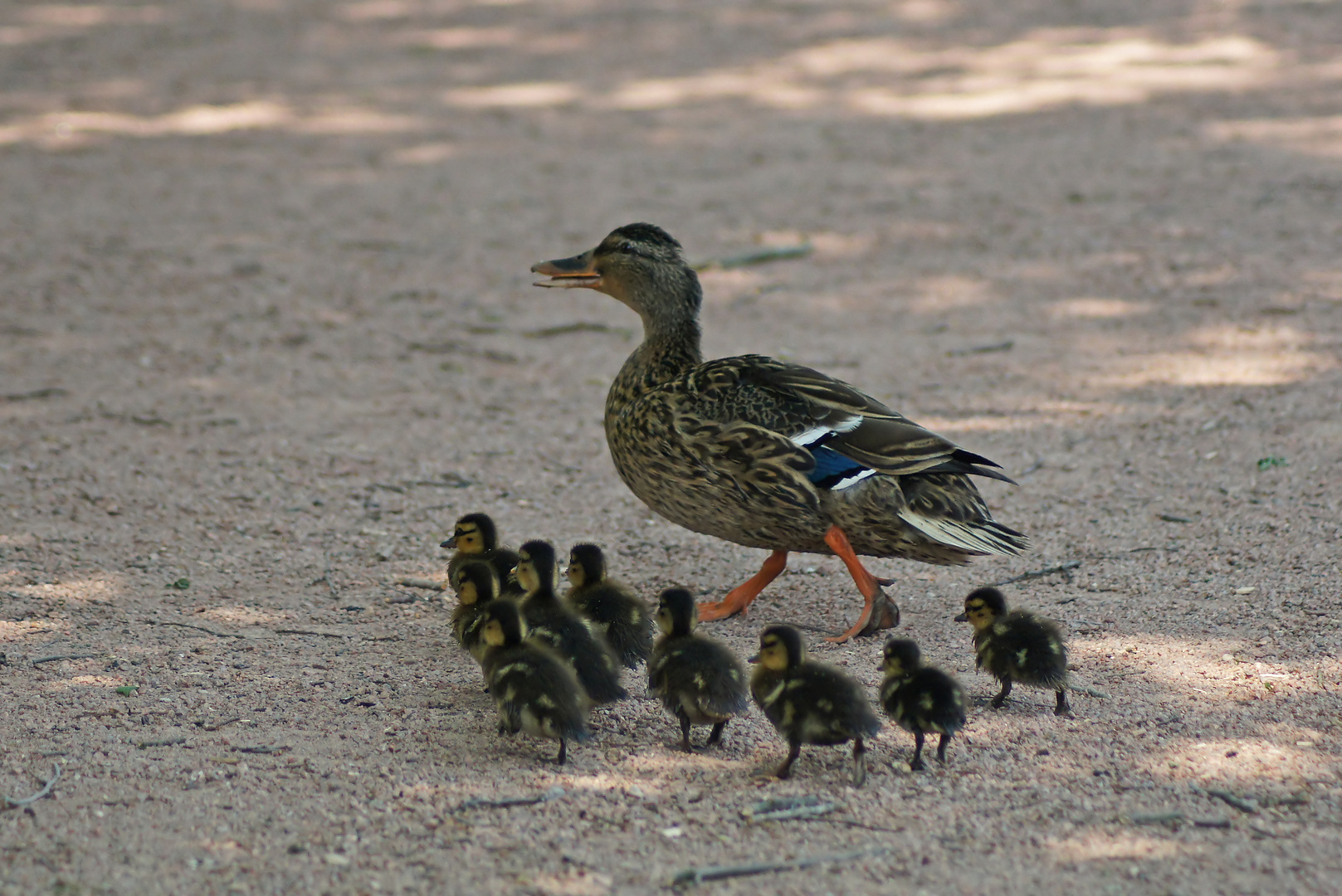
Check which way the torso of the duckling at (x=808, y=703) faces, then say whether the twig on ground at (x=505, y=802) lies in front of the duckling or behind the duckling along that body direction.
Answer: in front

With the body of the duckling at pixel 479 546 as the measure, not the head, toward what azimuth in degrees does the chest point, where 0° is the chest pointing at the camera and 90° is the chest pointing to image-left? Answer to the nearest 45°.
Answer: approximately 90°

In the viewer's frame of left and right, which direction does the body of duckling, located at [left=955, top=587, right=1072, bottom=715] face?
facing to the left of the viewer

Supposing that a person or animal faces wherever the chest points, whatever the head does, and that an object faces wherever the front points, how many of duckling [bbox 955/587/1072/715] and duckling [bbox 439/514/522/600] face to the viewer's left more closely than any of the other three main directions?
2

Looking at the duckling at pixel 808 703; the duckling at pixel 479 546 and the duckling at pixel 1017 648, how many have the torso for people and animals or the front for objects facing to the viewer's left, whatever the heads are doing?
3

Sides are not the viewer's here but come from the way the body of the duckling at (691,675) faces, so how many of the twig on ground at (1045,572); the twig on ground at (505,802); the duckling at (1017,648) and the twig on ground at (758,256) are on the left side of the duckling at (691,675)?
1

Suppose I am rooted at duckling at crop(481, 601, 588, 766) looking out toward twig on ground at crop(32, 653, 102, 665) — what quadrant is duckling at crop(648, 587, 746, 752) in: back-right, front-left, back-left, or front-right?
back-right

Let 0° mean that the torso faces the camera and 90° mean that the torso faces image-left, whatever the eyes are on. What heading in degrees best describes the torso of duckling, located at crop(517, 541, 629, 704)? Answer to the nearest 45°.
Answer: approximately 135°
